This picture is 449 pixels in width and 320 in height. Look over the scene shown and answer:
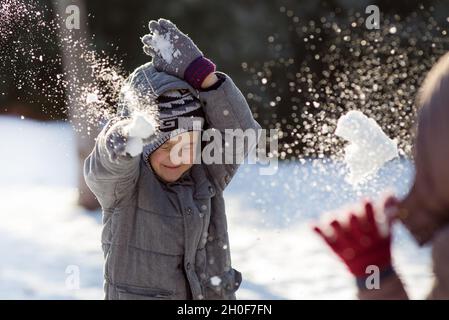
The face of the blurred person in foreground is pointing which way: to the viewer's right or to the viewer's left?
to the viewer's left

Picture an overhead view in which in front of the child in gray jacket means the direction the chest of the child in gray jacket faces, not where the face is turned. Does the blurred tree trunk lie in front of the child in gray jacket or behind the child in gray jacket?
behind

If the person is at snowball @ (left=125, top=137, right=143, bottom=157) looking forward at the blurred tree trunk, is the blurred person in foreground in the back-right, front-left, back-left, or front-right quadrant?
back-right

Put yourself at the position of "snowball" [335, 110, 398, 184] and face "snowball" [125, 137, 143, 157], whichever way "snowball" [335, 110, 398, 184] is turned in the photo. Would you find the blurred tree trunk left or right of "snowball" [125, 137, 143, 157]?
right

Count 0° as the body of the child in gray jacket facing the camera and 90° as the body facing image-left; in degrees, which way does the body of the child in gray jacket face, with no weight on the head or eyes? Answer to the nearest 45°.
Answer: approximately 315°
